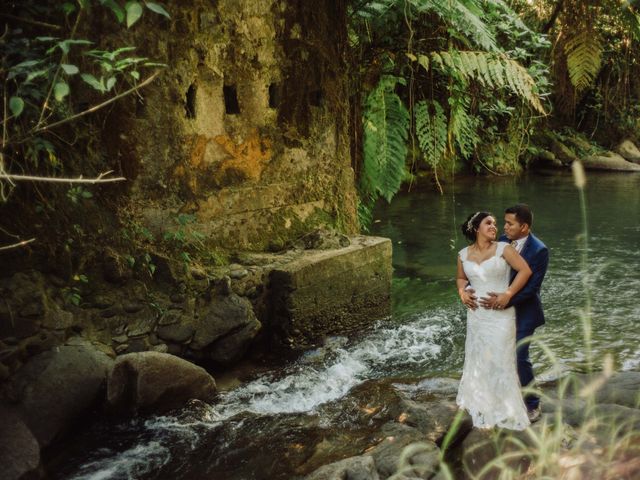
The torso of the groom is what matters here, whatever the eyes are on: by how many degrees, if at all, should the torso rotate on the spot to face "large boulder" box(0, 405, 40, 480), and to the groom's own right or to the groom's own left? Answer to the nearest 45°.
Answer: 0° — they already face it

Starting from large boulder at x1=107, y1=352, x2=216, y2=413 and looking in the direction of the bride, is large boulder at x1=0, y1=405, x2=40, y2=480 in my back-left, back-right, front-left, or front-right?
back-right

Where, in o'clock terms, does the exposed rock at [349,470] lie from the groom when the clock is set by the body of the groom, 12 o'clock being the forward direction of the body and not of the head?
The exposed rock is roughly at 12 o'clock from the groom.

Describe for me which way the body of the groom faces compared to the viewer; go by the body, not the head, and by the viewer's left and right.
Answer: facing the viewer and to the left of the viewer

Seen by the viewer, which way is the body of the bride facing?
toward the camera

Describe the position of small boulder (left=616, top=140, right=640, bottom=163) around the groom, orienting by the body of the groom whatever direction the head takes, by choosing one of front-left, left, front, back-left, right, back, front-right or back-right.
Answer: back-right

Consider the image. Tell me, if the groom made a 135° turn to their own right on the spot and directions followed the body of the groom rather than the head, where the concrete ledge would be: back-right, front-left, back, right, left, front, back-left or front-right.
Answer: front-left

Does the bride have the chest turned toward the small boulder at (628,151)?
no

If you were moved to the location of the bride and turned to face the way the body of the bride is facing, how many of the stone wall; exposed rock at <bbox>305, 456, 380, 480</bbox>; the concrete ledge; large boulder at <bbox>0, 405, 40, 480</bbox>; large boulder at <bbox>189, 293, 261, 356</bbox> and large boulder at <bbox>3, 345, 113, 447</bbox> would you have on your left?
0

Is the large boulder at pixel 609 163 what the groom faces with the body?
no

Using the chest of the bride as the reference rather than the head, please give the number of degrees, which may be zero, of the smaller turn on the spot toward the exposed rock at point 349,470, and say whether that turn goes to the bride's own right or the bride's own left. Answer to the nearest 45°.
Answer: approximately 45° to the bride's own right

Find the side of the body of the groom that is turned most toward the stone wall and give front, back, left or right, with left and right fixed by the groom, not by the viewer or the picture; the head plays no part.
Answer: right

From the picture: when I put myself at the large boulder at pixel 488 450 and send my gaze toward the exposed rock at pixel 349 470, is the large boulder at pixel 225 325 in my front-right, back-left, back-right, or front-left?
front-right

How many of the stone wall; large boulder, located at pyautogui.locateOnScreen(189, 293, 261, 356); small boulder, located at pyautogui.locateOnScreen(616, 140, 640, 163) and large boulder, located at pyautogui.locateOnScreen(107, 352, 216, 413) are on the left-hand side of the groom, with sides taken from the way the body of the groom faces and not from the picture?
0

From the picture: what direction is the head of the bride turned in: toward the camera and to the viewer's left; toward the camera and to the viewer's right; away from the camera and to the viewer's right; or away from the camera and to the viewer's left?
toward the camera and to the viewer's right

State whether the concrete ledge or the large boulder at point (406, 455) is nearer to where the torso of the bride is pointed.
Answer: the large boulder
